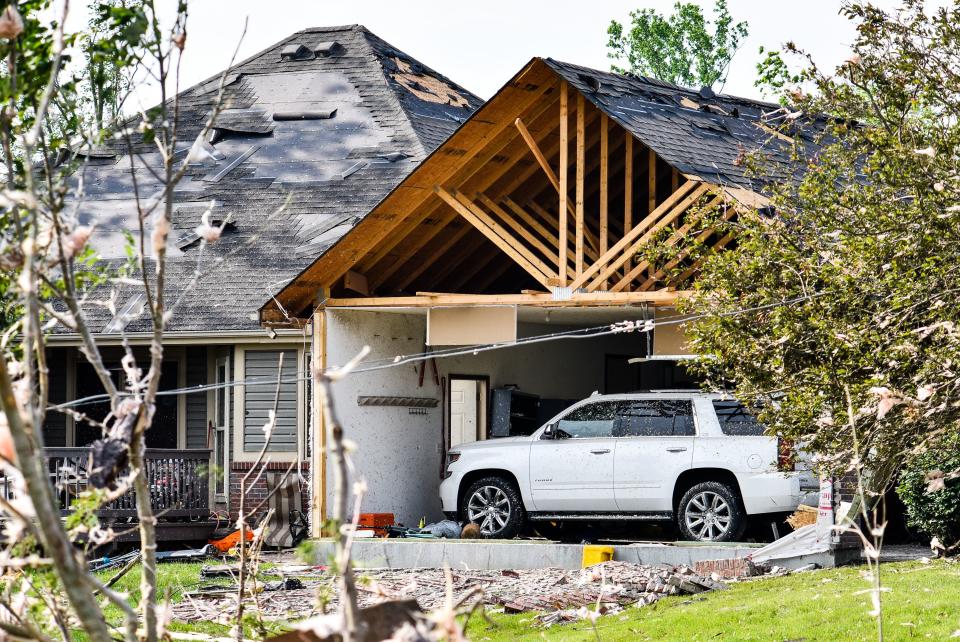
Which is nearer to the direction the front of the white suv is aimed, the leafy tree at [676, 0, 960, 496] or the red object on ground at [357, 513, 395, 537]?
the red object on ground

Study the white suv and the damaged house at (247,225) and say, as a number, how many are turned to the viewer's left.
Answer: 1

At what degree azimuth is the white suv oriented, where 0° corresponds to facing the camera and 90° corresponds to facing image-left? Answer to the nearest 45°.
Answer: approximately 90°

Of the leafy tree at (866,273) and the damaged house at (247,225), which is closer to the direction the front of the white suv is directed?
the damaged house

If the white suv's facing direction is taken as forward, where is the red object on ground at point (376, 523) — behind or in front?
in front

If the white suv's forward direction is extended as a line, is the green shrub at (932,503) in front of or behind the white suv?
behind

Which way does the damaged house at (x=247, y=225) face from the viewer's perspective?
toward the camera

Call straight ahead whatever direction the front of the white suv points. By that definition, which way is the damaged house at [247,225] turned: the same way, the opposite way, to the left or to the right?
to the left
